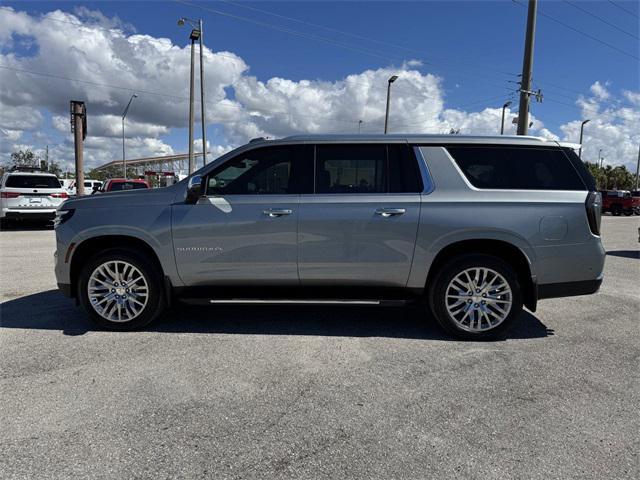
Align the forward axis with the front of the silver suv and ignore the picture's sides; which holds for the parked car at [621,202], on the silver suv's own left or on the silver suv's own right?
on the silver suv's own right

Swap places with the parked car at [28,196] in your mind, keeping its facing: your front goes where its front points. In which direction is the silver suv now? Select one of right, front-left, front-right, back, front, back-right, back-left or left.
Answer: back

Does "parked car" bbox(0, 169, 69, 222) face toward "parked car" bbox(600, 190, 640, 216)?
no

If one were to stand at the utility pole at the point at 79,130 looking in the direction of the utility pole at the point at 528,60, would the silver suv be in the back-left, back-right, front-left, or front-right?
front-right

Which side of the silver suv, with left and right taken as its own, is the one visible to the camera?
left

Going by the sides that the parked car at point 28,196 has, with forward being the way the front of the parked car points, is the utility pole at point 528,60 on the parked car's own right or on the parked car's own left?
on the parked car's own right

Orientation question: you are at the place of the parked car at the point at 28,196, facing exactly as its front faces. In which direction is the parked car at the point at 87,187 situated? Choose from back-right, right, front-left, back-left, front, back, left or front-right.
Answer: front

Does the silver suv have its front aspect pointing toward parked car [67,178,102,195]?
no

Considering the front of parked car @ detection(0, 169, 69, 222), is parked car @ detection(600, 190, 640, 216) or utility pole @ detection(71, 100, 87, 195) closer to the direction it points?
the utility pole

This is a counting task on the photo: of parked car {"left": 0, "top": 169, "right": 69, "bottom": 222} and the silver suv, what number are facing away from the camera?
1

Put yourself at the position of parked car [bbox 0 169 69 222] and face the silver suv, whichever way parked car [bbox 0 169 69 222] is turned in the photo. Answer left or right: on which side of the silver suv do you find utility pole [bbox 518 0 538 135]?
left

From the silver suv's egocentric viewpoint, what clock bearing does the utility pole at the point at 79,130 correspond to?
The utility pole is roughly at 2 o'clock from the silver suv.

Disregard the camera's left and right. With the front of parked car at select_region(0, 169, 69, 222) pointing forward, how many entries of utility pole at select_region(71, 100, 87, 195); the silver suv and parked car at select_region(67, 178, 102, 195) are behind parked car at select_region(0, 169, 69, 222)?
1

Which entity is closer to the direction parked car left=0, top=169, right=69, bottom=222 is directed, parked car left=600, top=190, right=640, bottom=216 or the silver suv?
the parked car

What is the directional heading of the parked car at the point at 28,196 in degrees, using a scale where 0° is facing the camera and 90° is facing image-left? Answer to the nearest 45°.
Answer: approximately 180°
